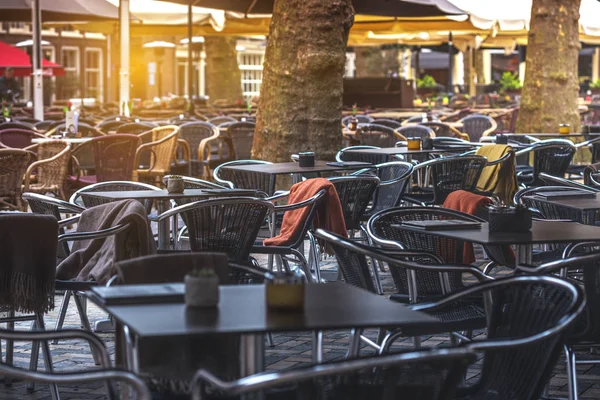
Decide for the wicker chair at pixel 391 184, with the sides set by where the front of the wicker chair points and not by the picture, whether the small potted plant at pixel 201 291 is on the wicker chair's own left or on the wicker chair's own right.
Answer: on the wicker chair's own left

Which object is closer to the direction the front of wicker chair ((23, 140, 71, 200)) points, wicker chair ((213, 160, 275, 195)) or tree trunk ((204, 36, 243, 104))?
the wicker chair

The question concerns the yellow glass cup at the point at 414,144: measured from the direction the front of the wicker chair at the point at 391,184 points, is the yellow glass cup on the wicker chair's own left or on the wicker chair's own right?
on the wicker chair's own right

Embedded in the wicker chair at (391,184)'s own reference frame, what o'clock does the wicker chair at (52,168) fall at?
the wicker chair at (52,168) is roughly at 1 o'clock from the wicker chair at (391,184).

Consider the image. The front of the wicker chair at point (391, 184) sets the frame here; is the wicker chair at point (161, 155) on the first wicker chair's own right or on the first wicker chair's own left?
on the first wicker chair's own right

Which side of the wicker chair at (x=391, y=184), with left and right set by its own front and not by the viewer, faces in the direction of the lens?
left
